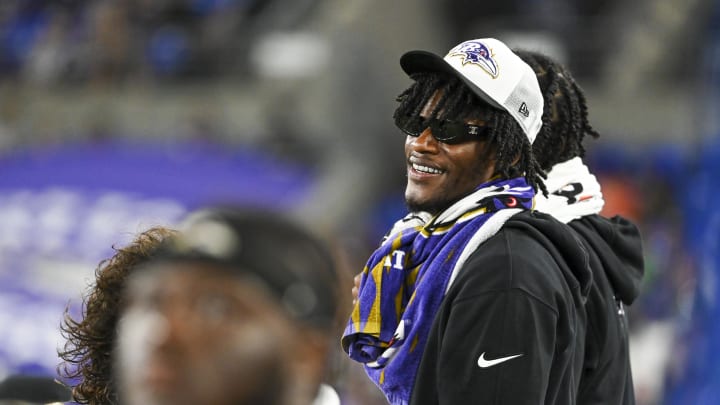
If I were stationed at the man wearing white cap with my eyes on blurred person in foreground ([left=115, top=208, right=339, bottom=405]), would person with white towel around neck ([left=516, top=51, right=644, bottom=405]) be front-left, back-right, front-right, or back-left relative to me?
back-left

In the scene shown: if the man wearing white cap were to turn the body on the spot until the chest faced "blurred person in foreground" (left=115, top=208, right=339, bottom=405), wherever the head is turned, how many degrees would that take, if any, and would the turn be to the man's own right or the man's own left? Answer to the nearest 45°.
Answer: approximately 45° to the man's own left

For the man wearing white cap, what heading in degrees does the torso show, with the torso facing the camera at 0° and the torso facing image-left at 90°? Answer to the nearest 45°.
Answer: approximately 45°

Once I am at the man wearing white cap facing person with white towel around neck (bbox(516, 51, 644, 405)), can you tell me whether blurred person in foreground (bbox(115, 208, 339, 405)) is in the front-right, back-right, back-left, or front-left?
back-right

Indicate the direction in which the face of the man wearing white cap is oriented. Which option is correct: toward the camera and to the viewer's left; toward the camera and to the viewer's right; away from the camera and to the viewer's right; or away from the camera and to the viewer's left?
toward the camera and to the viewer's left
